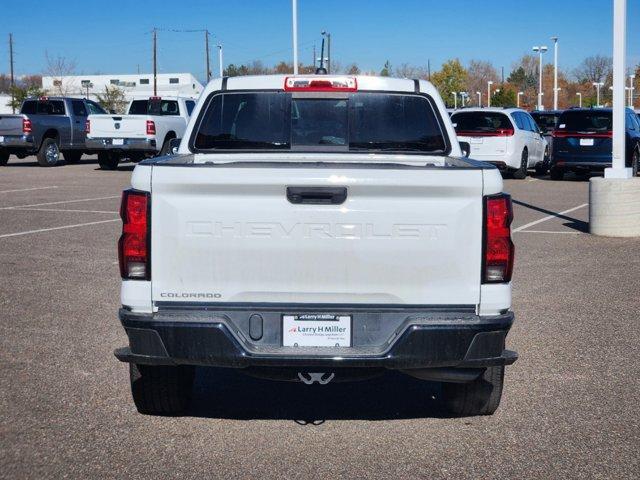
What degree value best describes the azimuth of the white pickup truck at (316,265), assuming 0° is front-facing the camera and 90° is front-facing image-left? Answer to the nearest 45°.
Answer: approximately 180°

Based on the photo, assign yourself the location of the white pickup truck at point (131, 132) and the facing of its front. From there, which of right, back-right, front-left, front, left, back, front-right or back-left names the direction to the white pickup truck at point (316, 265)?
back-right

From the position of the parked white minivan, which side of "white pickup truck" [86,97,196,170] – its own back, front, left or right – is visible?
right

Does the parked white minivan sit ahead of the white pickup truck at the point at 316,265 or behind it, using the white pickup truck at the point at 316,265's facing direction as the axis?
ahead

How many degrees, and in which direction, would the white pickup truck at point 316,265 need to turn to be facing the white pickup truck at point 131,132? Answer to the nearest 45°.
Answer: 0° — it already faces it

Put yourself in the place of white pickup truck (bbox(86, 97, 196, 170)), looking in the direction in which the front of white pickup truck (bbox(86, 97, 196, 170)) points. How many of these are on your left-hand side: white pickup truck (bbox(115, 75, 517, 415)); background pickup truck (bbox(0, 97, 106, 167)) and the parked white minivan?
1

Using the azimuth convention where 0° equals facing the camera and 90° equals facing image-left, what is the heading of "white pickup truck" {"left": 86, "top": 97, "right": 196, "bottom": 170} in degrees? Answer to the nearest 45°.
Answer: approximately 225°

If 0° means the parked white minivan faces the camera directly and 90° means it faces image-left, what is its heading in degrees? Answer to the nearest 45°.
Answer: approximately 225°

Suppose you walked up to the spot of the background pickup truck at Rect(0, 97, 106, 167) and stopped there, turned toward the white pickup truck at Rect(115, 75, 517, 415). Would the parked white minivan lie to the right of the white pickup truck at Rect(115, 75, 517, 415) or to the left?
left

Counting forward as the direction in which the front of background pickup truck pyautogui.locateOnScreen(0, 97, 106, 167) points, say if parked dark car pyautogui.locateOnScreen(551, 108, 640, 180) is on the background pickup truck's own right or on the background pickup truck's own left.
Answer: on the background pickup truck's own right
